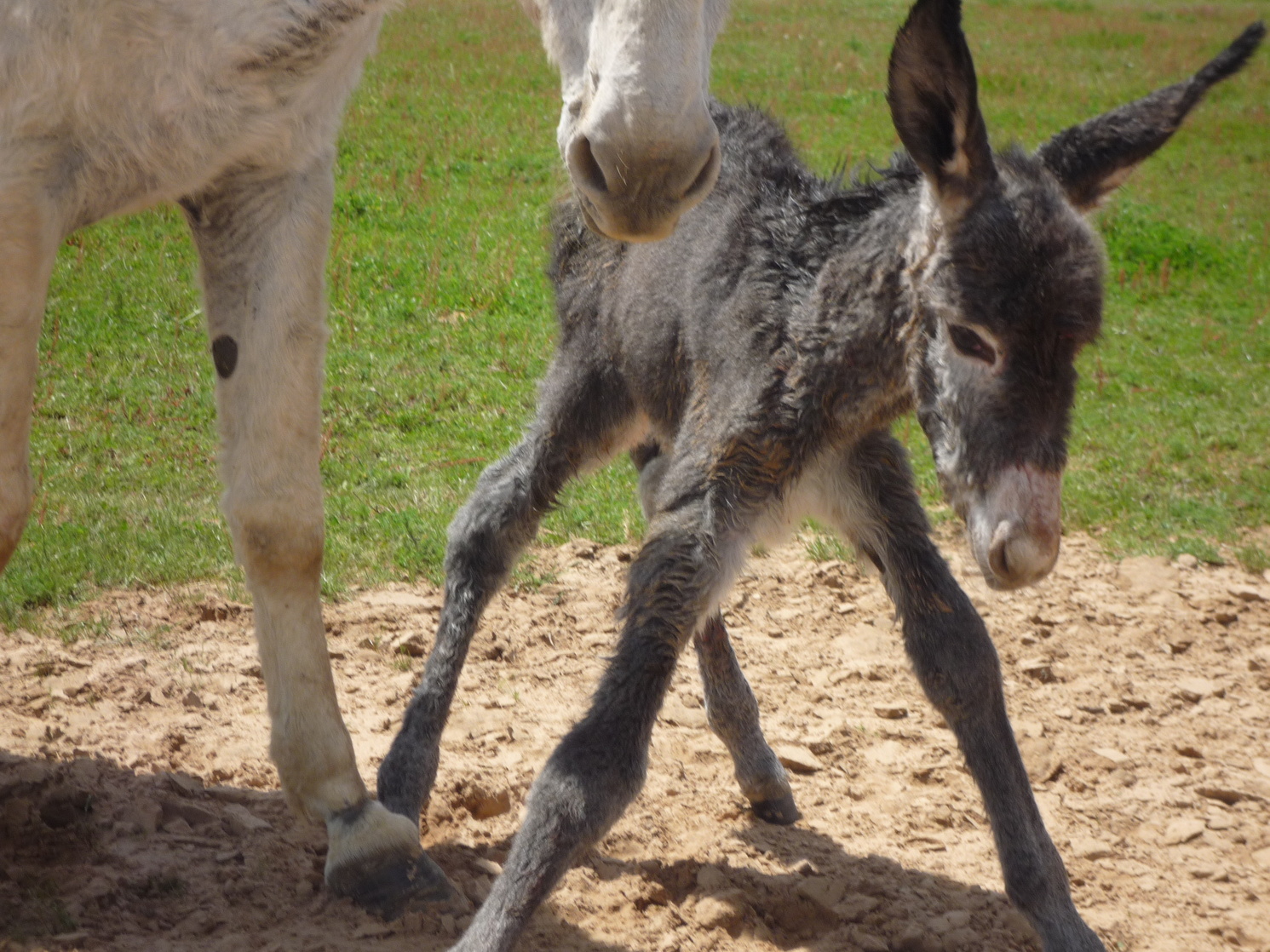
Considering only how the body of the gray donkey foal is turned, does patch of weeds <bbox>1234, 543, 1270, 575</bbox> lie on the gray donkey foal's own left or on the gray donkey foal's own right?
on the gray donkey foal's own left

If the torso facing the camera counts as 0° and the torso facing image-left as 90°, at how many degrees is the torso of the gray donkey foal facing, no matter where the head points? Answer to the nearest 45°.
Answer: approximately 315°

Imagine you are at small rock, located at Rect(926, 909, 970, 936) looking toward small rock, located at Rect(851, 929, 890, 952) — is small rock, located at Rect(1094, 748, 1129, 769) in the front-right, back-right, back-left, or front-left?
back-right

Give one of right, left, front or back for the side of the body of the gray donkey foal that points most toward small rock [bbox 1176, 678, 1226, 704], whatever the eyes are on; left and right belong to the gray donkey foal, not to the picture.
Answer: left

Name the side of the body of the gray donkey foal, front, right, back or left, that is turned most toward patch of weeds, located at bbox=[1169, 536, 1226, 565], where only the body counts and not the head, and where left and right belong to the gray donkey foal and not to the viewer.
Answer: left

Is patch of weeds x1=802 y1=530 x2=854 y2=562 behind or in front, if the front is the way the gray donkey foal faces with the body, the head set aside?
behind
